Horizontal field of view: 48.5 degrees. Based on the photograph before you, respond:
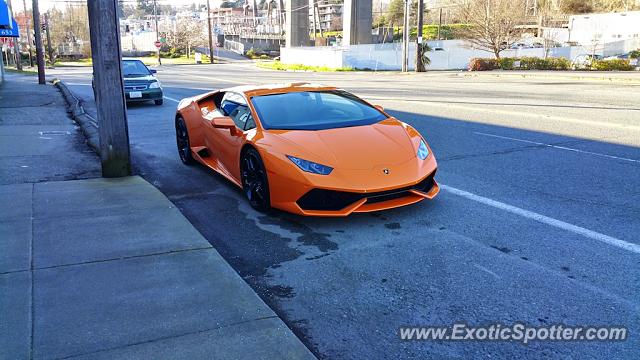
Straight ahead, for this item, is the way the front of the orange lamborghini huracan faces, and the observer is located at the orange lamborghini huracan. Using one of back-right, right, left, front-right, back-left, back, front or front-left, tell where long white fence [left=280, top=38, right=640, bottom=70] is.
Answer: back-left

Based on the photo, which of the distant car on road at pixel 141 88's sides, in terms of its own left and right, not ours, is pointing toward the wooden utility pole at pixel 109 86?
front

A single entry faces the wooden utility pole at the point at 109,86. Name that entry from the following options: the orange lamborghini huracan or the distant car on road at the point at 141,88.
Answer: the distant car on road

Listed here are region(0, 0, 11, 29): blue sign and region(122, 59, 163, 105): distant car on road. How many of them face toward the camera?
2

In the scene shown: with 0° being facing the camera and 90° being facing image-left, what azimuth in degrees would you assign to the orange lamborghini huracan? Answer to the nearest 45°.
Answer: approximately 315°

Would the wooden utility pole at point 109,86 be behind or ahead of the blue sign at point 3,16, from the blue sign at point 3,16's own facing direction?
ahead

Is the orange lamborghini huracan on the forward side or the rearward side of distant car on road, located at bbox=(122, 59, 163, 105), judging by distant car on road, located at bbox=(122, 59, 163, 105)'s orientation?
on the forward side

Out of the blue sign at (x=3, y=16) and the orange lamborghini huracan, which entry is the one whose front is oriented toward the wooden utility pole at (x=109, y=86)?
the blue sign

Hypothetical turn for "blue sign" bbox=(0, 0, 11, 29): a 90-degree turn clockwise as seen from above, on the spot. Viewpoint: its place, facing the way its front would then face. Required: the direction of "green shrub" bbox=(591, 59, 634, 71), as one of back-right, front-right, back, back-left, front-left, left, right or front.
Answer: back

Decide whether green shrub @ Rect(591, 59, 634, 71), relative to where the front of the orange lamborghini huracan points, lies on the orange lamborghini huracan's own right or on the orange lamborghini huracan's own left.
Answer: on the orange lamborghini huracan's own left

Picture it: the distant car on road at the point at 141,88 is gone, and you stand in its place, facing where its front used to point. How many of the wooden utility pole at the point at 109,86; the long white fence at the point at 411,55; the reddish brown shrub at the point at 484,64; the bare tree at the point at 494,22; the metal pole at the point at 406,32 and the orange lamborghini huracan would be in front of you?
2

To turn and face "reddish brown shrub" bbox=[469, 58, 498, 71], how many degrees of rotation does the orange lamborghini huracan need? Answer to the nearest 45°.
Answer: approximately 135° to its left
